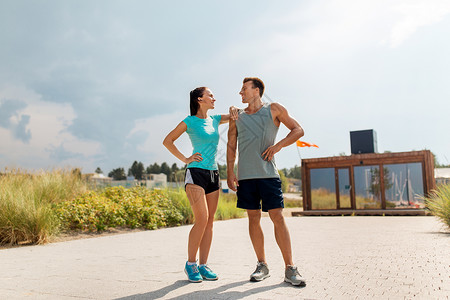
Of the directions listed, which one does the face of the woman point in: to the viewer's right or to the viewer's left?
to the viewer's right

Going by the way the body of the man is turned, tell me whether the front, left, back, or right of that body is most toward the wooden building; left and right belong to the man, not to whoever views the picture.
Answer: back

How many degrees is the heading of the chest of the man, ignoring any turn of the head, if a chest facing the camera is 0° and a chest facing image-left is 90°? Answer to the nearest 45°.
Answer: approximately 0°

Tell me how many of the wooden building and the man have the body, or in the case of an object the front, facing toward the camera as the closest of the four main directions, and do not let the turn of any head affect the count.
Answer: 2

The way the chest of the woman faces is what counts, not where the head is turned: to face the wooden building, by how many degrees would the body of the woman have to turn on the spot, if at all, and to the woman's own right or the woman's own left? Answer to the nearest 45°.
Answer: approximately 90° to the woman's own left

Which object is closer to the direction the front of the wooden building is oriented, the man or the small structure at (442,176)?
the man

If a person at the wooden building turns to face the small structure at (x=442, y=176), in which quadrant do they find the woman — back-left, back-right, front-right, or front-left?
back-right

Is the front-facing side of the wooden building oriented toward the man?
yes

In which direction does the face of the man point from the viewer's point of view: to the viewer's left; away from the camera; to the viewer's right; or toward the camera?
to the viewer's left

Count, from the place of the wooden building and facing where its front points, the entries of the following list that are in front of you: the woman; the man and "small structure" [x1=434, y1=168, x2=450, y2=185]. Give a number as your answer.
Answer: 2
